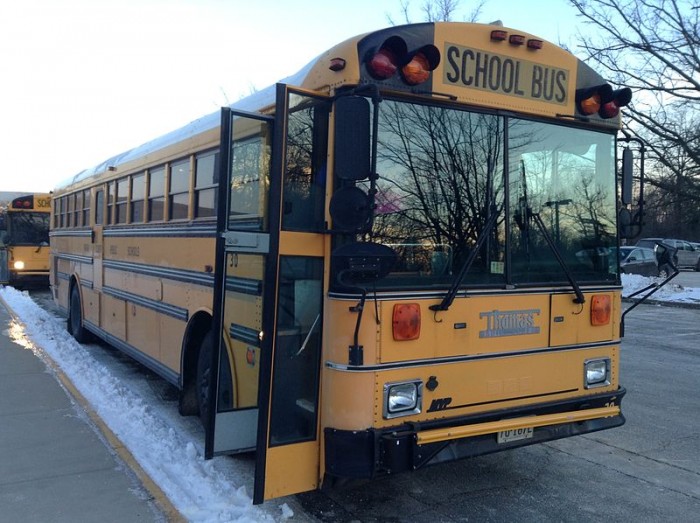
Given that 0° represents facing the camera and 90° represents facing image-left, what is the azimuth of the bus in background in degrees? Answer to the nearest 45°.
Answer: approximately 0°

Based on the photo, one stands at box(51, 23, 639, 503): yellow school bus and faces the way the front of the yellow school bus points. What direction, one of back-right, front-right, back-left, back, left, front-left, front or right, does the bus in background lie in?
back

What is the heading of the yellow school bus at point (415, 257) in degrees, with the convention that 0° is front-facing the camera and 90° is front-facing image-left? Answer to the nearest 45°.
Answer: approximately 315°

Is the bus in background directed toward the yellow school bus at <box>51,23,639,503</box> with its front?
yes
